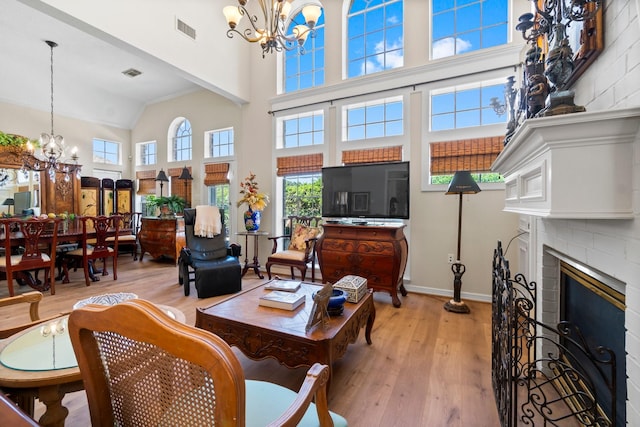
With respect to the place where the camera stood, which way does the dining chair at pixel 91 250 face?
facing away from the viewer and to the left of the viewer

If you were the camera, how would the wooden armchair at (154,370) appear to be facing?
facing away from the viewer and to the right of the viewer

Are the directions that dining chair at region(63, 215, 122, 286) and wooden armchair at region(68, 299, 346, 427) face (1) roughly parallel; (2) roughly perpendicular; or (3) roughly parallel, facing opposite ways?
roughly perpendicular

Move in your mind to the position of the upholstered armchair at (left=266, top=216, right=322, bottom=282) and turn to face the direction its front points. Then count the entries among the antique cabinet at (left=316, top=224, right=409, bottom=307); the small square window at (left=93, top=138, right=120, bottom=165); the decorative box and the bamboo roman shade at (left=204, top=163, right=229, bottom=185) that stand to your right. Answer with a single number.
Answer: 2

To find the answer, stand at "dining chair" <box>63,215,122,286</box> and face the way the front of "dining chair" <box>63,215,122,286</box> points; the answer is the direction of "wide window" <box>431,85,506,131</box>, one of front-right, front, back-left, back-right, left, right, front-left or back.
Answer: back

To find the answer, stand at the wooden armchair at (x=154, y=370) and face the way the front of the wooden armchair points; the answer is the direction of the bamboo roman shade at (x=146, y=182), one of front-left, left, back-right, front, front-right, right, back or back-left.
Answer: front-left

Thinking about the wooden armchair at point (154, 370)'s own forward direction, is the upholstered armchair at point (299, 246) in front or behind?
in front
